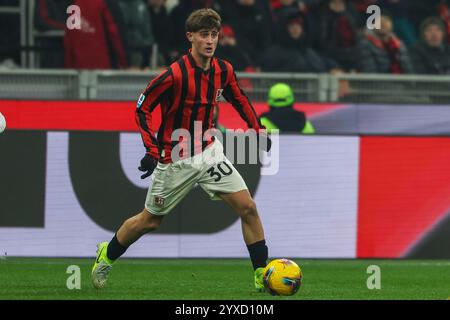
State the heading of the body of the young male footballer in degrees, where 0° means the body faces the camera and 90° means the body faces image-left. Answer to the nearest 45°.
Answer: approximately 315°
